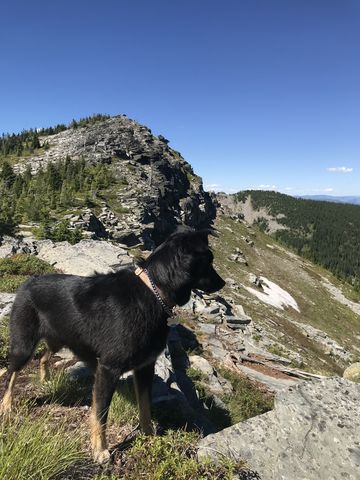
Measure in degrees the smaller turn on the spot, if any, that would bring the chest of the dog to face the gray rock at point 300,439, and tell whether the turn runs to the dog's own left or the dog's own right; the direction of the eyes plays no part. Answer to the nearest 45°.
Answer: approximately 45° to the dog's own left

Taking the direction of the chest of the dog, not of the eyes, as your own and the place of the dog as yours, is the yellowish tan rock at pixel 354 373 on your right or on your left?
on your left

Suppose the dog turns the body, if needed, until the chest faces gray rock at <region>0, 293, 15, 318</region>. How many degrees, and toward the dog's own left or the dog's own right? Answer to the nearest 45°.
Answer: approximately 180°

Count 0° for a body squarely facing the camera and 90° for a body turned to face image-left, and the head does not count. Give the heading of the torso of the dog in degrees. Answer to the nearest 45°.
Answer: approximately 315°

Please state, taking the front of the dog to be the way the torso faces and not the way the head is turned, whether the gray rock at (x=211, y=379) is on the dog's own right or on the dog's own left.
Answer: on the dog's own left
